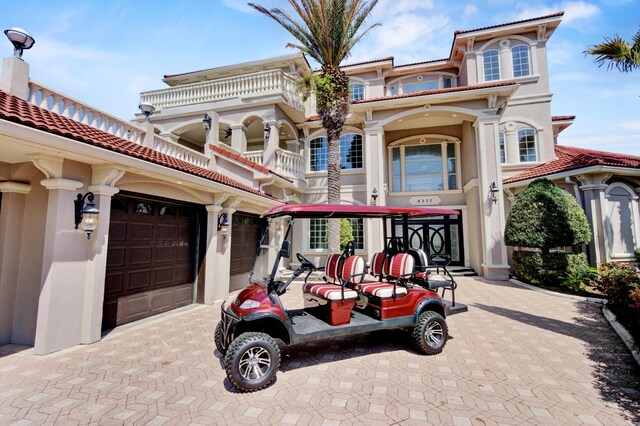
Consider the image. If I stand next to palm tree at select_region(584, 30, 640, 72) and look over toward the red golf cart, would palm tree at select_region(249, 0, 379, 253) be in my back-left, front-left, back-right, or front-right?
front-right

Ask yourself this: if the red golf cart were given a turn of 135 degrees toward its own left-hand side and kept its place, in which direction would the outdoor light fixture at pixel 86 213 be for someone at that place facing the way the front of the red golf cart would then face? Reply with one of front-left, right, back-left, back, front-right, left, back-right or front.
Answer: back

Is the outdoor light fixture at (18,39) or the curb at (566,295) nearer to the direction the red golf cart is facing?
the outdoor light fixture

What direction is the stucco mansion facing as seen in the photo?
toward the camera

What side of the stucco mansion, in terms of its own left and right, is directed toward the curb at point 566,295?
left

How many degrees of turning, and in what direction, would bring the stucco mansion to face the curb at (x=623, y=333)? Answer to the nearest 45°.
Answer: approximately 45° to its left

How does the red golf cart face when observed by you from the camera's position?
facing the viewer and to the left of the viewer
